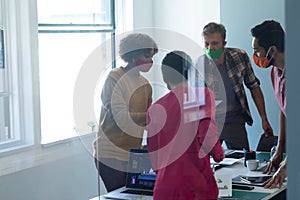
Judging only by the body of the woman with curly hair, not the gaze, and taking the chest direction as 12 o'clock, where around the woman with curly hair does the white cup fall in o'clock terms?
The white cup is roughly at 11 o'clock from the woman with curly hair.

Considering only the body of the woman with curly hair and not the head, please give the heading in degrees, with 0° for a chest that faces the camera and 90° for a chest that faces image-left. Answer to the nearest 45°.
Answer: approximately 315°

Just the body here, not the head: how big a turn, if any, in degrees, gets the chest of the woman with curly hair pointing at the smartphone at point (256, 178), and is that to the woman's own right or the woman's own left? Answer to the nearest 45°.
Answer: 0° — they already face it
